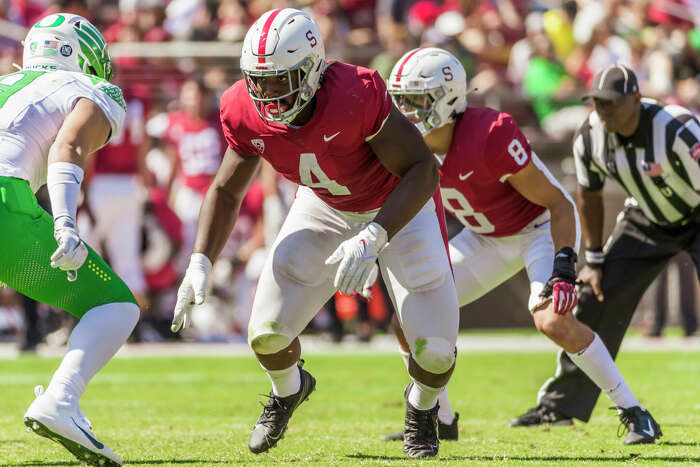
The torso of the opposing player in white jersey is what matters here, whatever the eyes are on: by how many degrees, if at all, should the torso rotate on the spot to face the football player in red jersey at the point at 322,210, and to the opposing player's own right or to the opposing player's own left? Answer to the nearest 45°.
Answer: approximately 45° to the opposing player's own right

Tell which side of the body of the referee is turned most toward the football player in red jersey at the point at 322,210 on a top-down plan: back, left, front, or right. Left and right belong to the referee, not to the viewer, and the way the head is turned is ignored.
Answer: front

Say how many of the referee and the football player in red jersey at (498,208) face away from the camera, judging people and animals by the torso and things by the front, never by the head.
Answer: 0

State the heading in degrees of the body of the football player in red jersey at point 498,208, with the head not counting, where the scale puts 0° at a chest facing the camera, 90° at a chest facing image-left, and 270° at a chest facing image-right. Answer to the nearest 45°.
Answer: approximately 45°

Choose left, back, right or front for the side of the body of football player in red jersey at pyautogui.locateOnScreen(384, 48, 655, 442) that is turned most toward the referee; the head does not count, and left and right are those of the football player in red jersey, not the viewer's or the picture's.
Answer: back

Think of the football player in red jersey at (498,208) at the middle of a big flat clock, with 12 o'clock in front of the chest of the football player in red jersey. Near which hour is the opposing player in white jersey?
The opposing player in white jersey is roughly at 12 o'clock from the football player in red jersey.

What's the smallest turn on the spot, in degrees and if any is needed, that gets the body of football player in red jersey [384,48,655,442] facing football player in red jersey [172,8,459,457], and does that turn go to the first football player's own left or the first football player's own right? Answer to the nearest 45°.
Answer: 0° — they already face them

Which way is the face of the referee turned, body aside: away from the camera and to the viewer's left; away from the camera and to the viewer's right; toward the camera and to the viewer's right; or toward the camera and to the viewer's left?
toward the camera and to the viewer's left

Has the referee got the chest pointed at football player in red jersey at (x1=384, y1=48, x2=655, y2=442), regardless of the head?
yes

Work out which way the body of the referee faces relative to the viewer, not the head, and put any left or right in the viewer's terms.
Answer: facing the viewer and to the left of the viewer

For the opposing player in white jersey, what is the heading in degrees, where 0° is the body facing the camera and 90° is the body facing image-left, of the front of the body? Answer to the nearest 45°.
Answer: approximately 225°

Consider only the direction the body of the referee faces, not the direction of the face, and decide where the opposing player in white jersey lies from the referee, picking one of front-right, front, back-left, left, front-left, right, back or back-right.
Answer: front

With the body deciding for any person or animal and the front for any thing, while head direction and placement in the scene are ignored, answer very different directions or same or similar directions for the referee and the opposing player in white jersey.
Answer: very different directions

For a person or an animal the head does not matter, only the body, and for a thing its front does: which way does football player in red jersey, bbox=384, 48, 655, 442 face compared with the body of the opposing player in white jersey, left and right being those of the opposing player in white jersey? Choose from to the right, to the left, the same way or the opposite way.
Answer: the opposite way

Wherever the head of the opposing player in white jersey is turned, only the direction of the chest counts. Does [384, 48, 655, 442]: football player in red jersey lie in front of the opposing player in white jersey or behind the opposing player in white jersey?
in front
